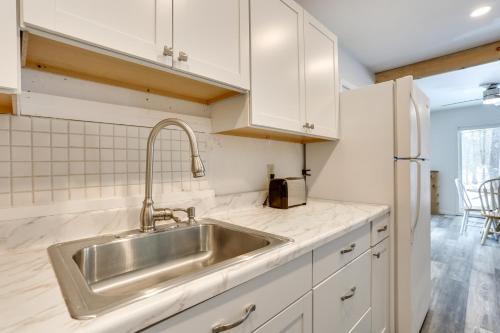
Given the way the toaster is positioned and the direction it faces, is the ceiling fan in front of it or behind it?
behind

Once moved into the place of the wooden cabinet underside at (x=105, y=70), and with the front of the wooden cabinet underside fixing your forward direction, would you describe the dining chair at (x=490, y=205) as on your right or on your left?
on your left

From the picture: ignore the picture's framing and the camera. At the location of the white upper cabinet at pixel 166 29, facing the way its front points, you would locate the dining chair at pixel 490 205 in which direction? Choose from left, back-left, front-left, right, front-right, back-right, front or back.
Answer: front-left

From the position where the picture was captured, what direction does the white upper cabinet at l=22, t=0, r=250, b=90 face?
facing the viewer and to the right of the viewer

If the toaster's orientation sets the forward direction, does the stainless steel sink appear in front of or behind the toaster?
in front

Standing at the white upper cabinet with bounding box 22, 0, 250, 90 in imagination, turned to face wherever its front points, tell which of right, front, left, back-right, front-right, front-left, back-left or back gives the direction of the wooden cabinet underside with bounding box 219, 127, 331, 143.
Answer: left

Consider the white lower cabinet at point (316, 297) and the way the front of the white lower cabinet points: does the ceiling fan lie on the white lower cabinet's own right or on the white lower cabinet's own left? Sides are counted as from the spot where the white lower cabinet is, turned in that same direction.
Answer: on the white lower cabinet's own left

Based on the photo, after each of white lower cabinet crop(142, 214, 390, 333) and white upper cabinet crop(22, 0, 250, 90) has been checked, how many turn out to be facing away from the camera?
0
